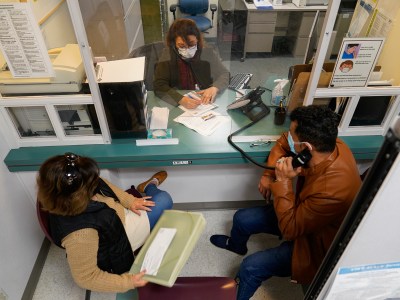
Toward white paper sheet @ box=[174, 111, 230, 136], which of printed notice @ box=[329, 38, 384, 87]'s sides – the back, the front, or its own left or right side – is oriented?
right

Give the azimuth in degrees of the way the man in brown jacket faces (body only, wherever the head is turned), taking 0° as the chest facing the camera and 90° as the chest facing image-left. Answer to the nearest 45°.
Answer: approximately 90°

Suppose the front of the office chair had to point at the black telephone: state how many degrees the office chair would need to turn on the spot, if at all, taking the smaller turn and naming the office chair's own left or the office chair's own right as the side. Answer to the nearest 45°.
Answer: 0° — it already faces it

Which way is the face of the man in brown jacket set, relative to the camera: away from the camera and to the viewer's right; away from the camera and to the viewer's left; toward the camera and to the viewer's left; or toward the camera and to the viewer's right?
away from the camera and to the viewer's left

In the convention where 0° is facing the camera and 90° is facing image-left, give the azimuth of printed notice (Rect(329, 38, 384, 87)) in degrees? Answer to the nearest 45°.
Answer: approximately 0°

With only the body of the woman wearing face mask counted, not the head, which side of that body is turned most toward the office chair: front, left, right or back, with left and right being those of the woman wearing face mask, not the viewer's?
back

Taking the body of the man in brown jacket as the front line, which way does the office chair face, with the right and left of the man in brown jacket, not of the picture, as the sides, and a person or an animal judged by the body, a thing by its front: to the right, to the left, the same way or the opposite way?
to the left

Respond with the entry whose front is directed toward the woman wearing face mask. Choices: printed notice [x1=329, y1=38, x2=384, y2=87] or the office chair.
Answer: the office chair

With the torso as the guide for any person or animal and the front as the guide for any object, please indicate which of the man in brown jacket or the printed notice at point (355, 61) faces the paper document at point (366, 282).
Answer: the printed notice
